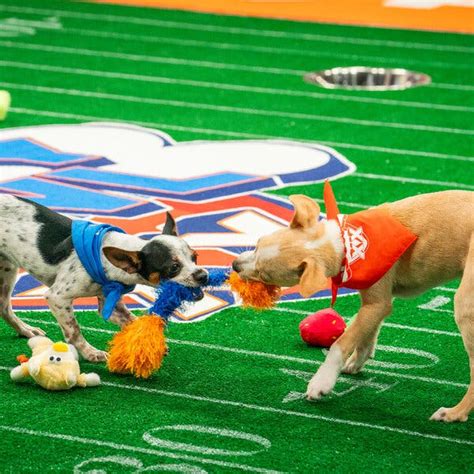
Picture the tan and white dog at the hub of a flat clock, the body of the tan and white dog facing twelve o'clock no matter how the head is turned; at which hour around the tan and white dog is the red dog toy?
The red dog toy is roughly at 2 o'clock from the tan and white dog.

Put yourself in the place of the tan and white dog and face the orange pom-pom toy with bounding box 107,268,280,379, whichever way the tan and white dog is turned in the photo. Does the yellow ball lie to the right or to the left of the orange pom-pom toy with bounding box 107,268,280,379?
right

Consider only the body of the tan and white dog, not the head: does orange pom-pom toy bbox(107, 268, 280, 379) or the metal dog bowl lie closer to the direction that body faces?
the orange pom-pom toy

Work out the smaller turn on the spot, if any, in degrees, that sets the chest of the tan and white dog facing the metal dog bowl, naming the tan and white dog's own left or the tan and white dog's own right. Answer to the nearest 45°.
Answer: approximately 90° to the tan and white dog's own right

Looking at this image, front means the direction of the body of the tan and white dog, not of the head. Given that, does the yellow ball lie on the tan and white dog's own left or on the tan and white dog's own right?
on the tan and white dog's own right

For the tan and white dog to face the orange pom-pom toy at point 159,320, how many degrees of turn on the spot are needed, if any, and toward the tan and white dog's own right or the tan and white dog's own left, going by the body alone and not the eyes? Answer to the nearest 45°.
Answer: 0° — it already faces it

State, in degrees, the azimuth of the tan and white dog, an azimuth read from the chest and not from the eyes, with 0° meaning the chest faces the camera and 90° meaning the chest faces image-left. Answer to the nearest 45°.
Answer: approximately 90°

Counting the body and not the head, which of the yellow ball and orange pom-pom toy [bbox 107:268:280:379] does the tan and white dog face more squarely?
the orange pom-pom toy

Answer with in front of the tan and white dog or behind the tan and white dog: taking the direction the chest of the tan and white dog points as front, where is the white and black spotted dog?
in front
